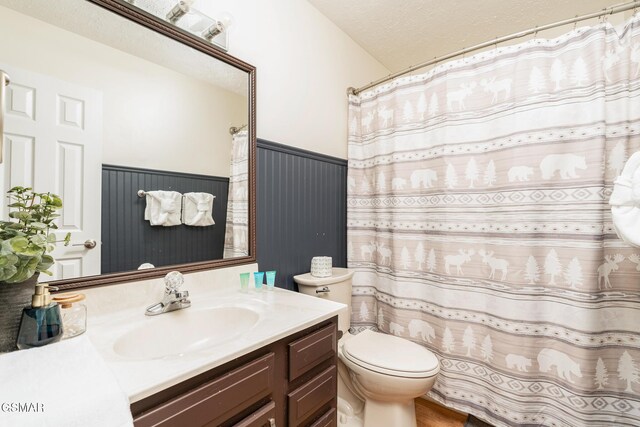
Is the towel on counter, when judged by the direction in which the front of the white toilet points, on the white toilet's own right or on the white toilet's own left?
on the white toilet's own right

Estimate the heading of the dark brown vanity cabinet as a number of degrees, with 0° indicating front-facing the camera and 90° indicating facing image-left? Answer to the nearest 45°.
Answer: approximately 315°

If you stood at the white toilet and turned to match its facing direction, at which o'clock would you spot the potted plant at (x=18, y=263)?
The potted plant is roughly at 3 o'clock from the white toilet.

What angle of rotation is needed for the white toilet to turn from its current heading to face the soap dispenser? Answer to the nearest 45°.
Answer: approximately 90° to its right

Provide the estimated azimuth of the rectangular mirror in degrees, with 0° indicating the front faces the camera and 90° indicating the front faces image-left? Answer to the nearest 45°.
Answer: approximately 315°

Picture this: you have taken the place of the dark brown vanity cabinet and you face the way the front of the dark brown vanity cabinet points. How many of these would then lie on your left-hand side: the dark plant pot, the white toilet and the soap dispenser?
1

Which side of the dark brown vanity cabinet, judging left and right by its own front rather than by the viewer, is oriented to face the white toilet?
left

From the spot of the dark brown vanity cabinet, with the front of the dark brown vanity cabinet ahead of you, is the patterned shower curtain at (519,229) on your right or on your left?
on your left
